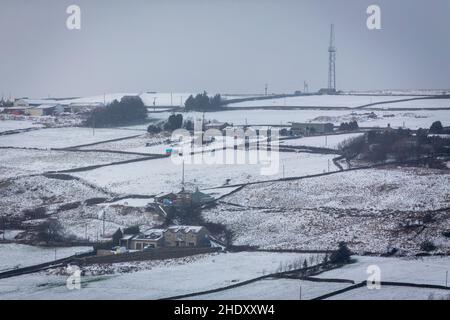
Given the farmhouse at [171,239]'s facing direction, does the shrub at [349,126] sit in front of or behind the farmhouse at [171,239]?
behind

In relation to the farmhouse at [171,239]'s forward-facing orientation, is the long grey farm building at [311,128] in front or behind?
behind

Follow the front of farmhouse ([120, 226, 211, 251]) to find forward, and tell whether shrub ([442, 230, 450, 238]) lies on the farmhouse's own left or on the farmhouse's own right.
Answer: on the farmhouse's own left

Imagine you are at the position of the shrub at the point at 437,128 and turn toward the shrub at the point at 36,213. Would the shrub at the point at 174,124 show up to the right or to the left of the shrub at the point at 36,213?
right

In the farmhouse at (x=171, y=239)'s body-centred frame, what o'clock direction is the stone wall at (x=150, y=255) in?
The stone wall is roughly at 1 o'clock from the farmhouse.

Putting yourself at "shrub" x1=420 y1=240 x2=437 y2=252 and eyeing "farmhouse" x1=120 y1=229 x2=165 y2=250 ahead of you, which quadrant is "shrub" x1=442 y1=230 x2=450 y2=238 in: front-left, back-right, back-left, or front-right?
back-right

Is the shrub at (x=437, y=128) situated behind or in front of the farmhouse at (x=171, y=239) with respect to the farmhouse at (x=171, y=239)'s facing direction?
behind

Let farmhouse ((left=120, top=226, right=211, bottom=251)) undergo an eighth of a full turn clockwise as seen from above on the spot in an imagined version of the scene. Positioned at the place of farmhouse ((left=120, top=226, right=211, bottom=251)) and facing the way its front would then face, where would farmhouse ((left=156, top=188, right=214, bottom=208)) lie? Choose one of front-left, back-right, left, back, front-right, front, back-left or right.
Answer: back-right

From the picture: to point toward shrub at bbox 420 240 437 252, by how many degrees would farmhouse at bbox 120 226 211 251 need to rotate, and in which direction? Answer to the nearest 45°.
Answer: approximately 90° to its left

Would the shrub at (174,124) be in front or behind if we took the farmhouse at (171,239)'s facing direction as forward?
behind

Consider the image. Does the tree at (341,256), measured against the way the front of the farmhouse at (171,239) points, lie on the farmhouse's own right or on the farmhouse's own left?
on the farmhouse's own left

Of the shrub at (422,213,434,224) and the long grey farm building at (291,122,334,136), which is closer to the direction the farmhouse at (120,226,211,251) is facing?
the shrub

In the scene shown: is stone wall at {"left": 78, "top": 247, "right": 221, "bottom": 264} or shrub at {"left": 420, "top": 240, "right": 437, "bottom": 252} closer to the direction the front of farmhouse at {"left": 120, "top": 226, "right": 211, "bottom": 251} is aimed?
the stone wall

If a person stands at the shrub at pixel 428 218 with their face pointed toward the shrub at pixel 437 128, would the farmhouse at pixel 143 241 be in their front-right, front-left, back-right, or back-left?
back-left

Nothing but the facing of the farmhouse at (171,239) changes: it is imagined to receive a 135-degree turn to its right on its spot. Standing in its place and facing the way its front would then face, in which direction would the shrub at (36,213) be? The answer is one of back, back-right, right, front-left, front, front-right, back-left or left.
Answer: front

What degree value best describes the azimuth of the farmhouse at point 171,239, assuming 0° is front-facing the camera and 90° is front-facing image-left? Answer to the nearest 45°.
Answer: approximately 0°

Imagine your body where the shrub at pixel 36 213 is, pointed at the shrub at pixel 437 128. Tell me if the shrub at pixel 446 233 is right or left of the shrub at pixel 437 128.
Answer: right

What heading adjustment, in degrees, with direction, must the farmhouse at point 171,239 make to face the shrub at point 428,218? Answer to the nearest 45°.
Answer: approximately 90° to its left
